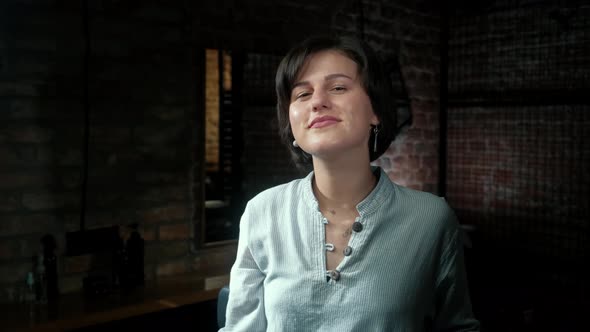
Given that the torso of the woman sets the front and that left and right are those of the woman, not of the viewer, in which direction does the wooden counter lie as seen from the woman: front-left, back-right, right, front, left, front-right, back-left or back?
back-right

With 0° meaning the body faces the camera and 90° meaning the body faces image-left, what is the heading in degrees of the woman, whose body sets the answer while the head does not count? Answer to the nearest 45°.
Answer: approximately 0°

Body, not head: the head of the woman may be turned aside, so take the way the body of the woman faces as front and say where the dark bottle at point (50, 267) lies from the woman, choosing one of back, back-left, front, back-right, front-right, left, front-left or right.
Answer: back-right

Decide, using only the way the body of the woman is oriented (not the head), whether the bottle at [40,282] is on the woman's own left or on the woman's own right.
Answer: on the woman's own right
